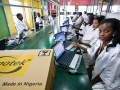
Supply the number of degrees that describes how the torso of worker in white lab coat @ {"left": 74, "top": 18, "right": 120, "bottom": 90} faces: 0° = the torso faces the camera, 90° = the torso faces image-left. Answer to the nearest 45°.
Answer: approximately 45°

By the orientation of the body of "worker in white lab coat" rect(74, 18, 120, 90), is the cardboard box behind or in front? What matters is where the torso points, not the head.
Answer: in front

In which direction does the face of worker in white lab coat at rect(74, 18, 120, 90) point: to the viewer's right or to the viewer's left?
to the viewer's left
